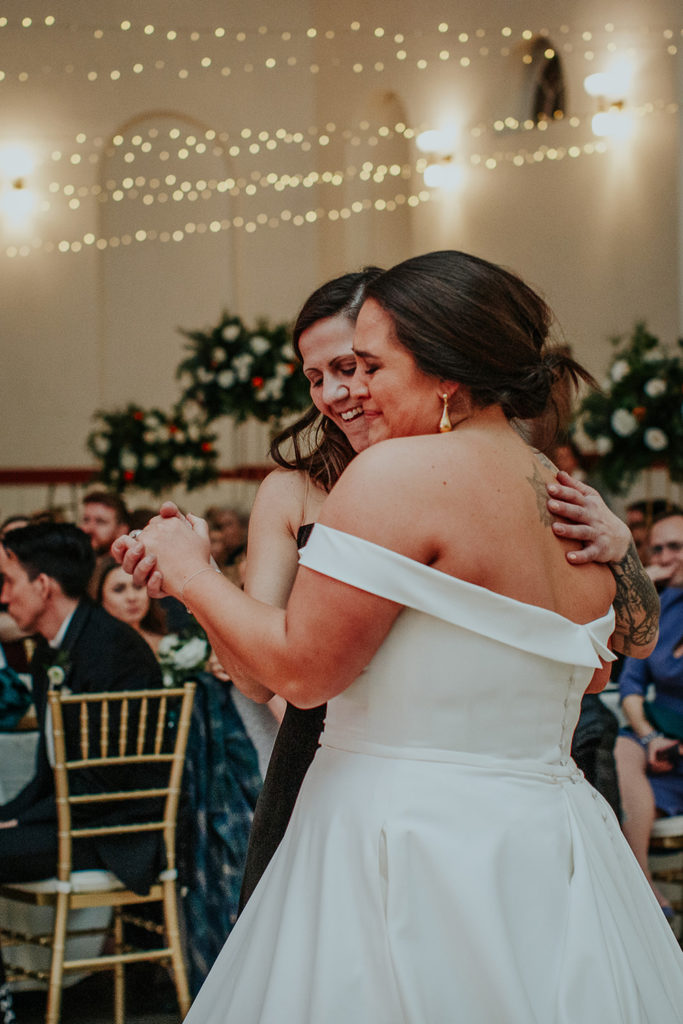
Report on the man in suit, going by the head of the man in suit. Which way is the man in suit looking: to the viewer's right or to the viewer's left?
to the viewer's left

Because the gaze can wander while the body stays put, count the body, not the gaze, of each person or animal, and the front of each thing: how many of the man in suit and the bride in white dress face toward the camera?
0

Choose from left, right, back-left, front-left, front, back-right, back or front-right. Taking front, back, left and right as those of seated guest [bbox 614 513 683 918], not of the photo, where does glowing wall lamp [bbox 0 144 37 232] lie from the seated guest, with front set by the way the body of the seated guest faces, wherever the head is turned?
right

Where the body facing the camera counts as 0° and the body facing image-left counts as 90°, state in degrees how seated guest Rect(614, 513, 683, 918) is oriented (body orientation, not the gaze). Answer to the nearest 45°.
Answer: approximately 45°

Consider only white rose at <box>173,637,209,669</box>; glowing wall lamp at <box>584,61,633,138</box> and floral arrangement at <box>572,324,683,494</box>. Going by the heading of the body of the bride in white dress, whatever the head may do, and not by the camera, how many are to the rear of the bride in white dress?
0

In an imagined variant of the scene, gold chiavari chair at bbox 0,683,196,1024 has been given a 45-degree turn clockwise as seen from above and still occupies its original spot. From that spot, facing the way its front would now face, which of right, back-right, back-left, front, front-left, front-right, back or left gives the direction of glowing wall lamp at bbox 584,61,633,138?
front-right

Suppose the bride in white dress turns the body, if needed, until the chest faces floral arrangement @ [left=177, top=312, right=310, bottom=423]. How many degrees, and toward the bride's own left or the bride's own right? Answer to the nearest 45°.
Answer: approximately 45° to the bride's own right

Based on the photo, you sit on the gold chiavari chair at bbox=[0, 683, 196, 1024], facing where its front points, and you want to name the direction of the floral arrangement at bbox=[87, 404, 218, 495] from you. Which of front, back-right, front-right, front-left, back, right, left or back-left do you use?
front-right

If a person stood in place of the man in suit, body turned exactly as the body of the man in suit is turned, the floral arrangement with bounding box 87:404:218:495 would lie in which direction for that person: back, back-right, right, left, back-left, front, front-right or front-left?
right

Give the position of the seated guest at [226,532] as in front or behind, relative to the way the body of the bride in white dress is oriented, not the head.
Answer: in front

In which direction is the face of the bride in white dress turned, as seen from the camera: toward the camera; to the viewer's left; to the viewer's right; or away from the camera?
to the viewer's left

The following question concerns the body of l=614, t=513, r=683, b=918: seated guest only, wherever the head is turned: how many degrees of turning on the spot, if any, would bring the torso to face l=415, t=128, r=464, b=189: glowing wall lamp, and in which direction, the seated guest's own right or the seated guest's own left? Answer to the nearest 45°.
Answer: approximately 135° to the seated guest's own right

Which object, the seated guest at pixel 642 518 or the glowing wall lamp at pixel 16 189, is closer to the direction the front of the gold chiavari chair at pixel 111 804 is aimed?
the glowing wall lamp

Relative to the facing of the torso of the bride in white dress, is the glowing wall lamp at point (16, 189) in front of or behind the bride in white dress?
in front

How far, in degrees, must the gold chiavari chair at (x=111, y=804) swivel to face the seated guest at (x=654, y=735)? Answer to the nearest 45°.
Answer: approximately 135° to its right

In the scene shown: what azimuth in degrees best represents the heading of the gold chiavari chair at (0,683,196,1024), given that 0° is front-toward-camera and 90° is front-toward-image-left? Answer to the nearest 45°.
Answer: approximately 135°
